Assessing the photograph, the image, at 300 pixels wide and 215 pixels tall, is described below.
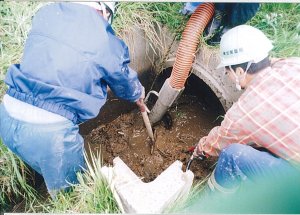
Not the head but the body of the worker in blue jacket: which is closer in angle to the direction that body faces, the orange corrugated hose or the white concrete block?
the orange corrugated hose

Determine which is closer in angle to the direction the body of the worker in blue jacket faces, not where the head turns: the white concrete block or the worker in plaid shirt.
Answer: the worker in plaid shirt

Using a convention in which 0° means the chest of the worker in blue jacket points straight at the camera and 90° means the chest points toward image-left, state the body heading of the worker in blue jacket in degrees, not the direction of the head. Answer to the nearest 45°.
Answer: approximately 225°

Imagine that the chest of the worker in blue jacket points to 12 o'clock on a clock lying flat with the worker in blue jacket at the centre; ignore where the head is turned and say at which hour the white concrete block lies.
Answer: The white concrete block is roughly at 3 o'clock from the worker in blue jacket.

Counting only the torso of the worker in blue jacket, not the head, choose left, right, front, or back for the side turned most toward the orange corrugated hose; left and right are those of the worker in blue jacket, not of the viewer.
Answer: front
